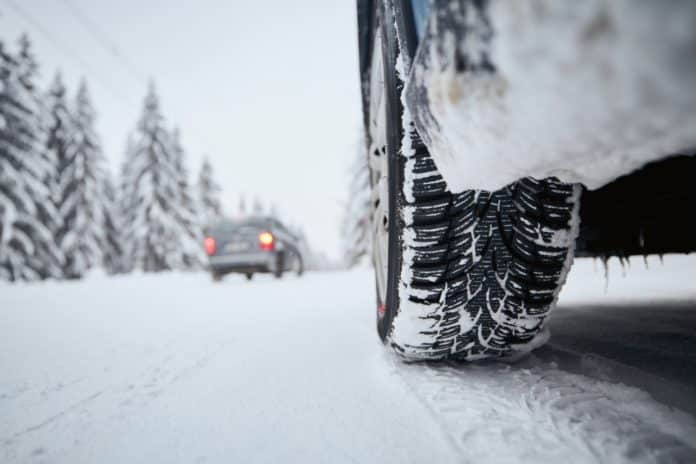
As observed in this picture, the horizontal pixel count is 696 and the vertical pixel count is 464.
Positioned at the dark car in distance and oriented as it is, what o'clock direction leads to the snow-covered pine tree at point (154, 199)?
The snow-covered pine tree is roughly at 10 o'clock from the dark car in distance.

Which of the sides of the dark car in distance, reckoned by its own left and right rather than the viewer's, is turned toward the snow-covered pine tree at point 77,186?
left

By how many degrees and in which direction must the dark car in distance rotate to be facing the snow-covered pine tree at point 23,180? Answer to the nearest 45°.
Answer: approximately 90° to its left

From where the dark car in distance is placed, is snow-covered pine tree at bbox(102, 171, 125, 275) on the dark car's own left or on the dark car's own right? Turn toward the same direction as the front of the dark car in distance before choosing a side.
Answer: on the dark car's own left

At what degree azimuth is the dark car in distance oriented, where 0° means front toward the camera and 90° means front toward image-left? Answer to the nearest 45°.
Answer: approximately 225°

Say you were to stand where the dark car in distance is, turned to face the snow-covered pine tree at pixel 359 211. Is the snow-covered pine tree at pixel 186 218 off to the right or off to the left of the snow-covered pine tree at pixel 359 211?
left

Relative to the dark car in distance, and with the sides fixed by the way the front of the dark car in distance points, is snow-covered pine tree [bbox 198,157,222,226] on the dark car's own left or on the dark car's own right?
on the dark car's own left

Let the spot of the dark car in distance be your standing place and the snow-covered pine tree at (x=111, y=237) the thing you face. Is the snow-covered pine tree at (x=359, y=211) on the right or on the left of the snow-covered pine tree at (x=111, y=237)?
right

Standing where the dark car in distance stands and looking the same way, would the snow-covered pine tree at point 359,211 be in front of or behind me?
in front

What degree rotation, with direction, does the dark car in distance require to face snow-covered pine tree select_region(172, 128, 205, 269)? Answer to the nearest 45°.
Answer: approximately 45° to its left
